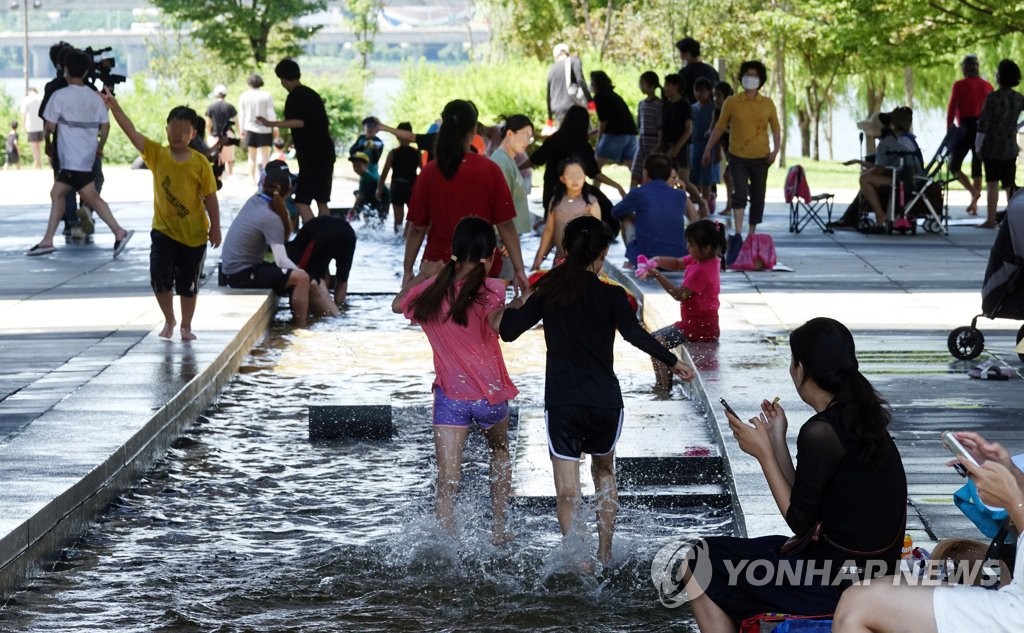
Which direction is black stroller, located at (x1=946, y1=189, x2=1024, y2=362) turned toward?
to the viewer's left

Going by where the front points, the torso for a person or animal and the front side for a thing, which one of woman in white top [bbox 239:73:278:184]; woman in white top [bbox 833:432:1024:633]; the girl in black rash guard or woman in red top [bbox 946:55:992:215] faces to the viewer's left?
woman in white top [bbox 833:432:1024:633]

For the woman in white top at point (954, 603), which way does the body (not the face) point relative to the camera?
to the viewer's left

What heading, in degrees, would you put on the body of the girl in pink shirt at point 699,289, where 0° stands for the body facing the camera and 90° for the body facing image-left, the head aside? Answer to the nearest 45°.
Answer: approximately 90°

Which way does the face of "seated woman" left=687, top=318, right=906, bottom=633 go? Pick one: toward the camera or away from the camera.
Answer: away from the camera

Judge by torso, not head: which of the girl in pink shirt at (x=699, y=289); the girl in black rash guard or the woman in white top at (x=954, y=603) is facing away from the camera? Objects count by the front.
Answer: the girl in black rash guard

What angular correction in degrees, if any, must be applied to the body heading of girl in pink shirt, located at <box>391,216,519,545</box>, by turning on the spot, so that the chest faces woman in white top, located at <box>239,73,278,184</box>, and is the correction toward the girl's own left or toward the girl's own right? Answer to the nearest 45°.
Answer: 0° — they already face them

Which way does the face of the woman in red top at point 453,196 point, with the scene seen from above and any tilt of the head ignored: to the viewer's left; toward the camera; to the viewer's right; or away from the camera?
away from the camera

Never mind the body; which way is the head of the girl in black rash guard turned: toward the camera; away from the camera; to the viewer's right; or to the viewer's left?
away from the camera

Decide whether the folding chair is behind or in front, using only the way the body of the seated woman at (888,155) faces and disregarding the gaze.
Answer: in front

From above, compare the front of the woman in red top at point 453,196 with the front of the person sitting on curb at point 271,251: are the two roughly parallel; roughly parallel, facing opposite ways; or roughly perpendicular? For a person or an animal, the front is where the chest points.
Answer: roughly perpendicular

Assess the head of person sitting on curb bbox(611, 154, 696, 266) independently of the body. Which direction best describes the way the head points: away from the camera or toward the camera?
away from the camera

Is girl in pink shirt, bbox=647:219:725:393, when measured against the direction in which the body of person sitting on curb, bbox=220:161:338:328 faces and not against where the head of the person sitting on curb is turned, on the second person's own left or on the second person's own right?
on the second person's own right

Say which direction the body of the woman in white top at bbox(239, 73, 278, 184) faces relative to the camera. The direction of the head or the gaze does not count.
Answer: away from the camera

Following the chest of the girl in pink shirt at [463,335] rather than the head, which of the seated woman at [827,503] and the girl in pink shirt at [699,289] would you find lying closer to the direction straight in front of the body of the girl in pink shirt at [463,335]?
the girl in pink shirt

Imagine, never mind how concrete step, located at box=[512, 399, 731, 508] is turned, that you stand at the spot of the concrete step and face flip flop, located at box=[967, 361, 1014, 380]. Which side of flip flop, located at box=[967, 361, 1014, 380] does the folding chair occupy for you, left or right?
left

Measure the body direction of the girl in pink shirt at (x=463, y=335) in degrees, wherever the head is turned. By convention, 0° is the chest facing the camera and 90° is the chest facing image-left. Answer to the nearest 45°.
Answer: approximately 180°
